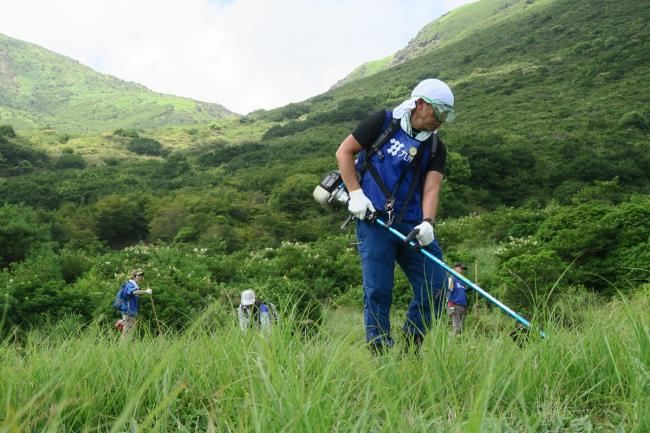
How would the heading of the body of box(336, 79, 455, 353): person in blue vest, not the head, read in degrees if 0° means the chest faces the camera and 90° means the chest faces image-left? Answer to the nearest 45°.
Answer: approximately 315°

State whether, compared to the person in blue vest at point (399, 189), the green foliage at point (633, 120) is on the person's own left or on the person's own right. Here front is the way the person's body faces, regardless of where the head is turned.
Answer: on the person's own left

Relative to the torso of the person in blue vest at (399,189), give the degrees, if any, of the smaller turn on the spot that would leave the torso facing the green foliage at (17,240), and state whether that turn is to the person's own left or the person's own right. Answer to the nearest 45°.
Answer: approximately 180°

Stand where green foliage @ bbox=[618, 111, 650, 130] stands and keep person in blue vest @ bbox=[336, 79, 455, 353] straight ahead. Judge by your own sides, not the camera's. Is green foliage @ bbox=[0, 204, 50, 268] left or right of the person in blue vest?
right

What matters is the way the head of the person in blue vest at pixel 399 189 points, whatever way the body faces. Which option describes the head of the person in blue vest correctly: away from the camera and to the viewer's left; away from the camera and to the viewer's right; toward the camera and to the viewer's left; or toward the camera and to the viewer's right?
toward the camera and to the viewer's right

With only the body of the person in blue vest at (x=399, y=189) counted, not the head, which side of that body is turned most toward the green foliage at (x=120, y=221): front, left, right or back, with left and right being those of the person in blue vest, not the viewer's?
back
